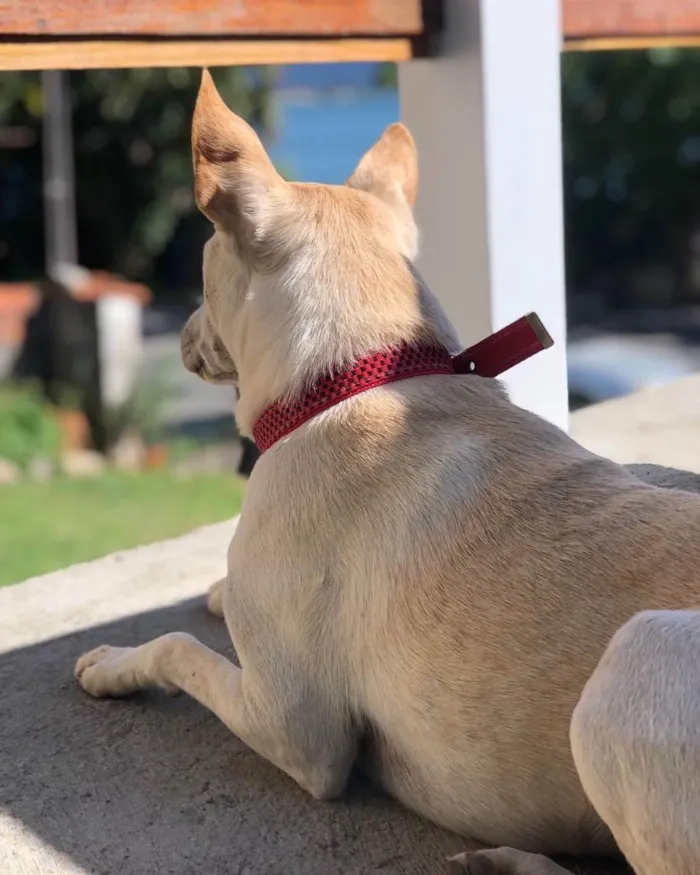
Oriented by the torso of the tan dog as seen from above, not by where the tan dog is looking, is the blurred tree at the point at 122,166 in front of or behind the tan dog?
in front

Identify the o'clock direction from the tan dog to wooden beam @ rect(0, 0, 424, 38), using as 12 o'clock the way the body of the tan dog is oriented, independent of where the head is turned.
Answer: The wooden beam is roughly at 1 o'clock from the tan dog.

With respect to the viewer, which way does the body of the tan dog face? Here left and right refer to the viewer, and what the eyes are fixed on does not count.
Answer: facing away from the viewer and to the left of the viewer

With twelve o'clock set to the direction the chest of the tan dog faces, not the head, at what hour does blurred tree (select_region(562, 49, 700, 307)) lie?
The blurred tree is roughly at 2 o'clock from the tan dog.

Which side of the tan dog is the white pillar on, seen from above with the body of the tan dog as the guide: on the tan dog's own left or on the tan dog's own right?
on the tan dog's own right

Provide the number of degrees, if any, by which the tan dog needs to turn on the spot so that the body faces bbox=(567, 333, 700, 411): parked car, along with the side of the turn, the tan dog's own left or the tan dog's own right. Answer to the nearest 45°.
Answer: approximately 45° to the tan dog's own right
